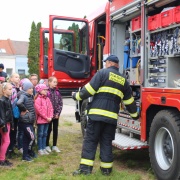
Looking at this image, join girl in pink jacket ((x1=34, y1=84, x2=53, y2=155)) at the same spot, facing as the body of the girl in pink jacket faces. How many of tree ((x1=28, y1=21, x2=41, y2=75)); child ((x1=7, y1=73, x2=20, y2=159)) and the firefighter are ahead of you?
1

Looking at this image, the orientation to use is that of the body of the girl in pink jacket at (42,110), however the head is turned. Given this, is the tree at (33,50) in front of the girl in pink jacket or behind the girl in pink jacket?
behind

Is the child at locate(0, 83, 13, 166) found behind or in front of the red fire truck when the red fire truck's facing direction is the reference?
in front

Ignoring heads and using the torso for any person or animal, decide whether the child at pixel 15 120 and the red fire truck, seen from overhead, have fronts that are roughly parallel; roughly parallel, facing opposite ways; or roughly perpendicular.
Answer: roughly parallel, facing opposite ways

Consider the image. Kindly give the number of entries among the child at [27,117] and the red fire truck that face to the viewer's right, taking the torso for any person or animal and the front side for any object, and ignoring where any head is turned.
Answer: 1

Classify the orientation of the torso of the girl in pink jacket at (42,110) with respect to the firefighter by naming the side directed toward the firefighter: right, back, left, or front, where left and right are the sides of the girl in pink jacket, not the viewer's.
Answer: front

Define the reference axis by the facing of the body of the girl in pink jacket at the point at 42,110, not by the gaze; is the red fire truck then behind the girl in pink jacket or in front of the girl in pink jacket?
in front

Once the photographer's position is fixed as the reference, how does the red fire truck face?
facing away from the viewer and to the left of the viewer

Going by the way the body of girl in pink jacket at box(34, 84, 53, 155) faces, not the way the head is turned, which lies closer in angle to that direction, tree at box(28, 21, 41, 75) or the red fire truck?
the red fire truck

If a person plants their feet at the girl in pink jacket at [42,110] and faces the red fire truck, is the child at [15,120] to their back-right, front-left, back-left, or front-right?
back-right

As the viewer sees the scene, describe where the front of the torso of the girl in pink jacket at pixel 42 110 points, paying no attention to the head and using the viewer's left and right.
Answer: facing the viewer and to the right of the viewer

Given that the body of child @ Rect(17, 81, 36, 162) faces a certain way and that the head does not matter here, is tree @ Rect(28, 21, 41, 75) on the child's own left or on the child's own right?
on the child's own left

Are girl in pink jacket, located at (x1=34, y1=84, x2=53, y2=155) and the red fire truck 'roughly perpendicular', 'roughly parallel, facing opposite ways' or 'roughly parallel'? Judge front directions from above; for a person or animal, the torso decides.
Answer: roughly parallel, facing opposite ways

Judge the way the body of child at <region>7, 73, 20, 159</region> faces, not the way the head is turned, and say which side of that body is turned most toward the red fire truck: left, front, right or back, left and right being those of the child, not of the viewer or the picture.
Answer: front

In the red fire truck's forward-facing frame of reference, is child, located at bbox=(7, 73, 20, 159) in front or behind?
in front
